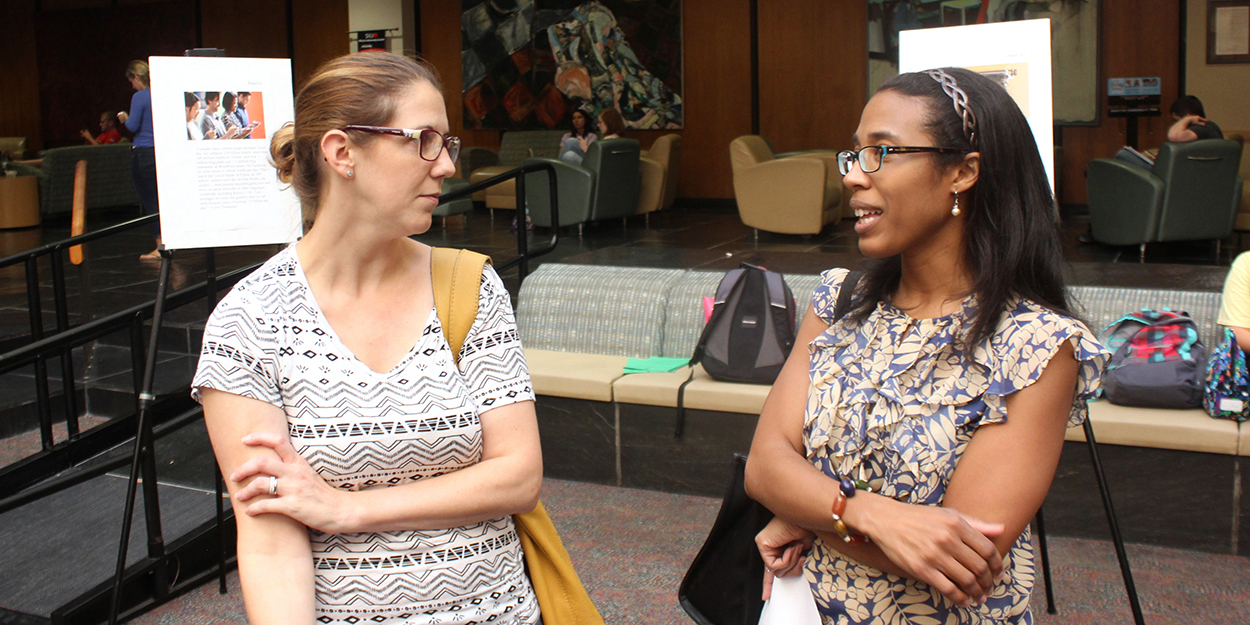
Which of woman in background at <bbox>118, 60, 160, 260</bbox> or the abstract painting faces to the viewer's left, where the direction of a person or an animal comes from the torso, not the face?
the woman in background

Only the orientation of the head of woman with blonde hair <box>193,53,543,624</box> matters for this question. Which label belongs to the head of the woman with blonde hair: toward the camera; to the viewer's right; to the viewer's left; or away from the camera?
to the viewer's right

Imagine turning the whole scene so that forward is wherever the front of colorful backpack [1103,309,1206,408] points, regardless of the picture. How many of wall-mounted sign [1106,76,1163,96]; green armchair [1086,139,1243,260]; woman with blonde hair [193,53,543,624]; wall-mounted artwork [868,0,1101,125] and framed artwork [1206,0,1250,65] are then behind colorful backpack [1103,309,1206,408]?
4

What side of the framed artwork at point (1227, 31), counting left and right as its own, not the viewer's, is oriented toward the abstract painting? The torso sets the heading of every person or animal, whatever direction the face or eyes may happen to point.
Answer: right

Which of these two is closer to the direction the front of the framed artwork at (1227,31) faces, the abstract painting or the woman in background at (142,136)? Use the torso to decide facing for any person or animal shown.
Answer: the woman in background
